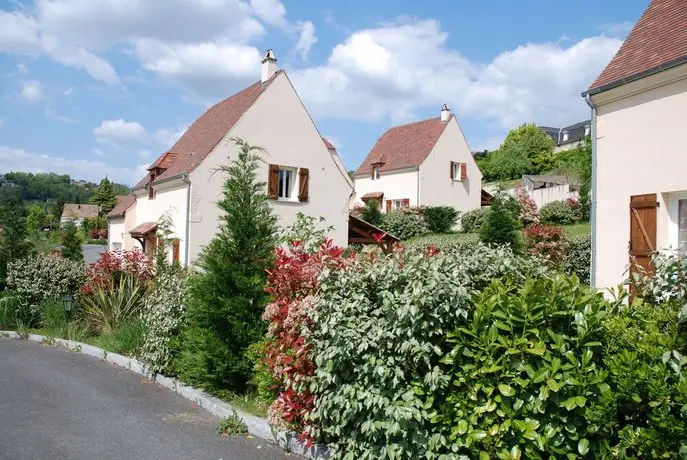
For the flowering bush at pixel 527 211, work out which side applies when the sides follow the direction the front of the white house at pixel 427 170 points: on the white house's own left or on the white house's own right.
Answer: on the white house's own left

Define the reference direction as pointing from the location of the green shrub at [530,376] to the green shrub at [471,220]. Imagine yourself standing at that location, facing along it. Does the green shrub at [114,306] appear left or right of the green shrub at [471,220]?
left

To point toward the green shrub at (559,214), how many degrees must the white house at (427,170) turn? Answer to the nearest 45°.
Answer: approximately 135° to its left

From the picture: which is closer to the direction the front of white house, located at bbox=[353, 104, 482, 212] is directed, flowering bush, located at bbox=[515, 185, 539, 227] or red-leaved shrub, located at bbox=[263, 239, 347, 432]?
the red-leaved shrub

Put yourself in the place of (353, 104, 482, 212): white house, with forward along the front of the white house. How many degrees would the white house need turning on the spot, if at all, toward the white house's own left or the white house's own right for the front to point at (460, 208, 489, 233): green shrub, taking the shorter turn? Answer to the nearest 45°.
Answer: approximately 90° to the white house's own left

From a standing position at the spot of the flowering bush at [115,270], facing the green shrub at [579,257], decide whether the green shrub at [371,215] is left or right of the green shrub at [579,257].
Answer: left

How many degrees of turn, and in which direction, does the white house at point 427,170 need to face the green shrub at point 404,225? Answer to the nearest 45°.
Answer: approximately 45° to its left

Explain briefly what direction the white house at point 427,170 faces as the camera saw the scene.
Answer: facing the viewer and to the left of the viewer

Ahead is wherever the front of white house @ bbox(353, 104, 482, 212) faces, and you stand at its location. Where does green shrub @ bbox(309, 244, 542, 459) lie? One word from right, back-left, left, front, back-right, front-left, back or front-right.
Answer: front-left
